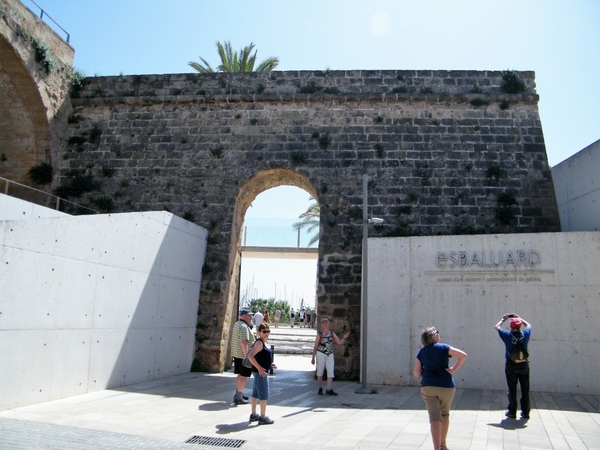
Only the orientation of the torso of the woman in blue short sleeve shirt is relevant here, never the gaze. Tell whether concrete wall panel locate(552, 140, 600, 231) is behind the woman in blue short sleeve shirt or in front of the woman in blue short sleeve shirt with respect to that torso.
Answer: in front

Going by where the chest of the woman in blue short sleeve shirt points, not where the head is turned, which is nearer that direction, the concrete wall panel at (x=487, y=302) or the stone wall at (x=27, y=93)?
the concrete wall panel

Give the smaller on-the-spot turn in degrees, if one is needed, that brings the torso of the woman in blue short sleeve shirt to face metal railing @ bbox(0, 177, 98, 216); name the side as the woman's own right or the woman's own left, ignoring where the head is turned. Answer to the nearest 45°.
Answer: approximately 90° to the woman's own left

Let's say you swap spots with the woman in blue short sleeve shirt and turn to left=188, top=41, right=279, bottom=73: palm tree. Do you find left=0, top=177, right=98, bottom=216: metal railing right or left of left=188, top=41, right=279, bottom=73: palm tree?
left

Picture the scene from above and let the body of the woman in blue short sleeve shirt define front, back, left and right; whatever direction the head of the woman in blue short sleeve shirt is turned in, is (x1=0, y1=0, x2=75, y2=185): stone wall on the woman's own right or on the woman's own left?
on the woman's own left

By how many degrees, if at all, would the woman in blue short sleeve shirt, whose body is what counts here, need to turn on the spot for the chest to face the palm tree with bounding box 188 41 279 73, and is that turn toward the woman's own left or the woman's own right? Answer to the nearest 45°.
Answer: approximately 45° to the woman's own left

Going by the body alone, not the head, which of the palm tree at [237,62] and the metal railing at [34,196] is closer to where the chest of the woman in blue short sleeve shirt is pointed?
the palm tree

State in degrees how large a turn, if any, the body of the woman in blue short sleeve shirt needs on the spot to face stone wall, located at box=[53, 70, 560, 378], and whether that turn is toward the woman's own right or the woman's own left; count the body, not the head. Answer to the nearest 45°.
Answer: approximately 45° to the woman's own left

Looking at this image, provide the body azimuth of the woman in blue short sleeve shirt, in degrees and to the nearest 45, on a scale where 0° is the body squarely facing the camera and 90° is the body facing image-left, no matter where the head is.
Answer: approximately 180°

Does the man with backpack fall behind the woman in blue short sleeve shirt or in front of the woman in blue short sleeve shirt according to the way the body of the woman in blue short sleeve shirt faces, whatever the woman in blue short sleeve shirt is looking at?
in front
